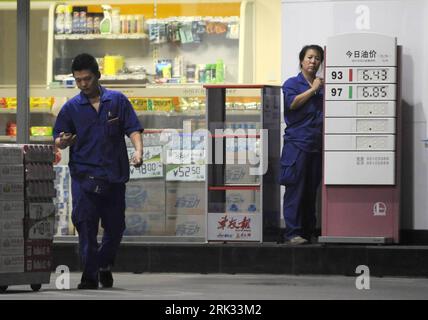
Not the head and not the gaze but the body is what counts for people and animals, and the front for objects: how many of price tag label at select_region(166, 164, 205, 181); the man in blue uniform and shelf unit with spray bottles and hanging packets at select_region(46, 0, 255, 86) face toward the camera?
3

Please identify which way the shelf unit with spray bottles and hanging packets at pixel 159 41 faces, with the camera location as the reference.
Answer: facing the viewer

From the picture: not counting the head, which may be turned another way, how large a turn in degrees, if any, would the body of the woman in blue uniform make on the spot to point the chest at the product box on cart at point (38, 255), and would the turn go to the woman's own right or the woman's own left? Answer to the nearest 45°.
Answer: approximately 90° to the woman's own right

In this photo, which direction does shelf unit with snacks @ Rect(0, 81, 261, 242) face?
toward the camera

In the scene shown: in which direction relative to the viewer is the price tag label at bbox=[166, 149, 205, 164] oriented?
toward the camera
